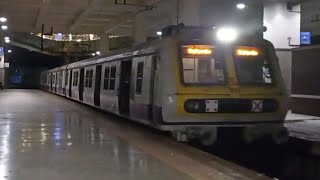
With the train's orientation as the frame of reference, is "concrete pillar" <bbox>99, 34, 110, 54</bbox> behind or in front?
behind

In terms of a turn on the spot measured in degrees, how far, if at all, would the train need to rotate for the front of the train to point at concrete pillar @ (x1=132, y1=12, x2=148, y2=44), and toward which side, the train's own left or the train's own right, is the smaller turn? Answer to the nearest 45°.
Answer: approximately 135° to the train's own left

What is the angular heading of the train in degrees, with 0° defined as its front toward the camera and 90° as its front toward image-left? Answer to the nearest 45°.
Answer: approximately 315°
